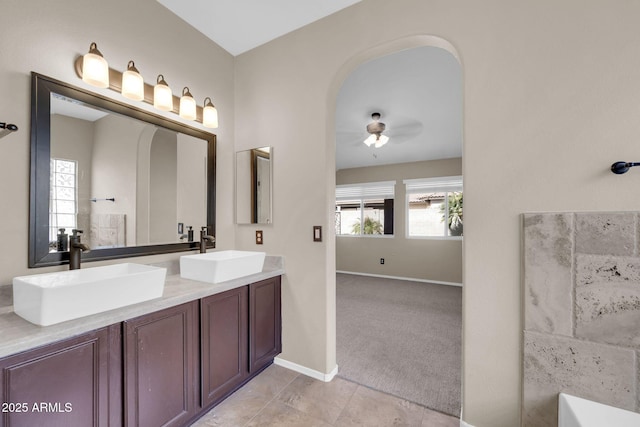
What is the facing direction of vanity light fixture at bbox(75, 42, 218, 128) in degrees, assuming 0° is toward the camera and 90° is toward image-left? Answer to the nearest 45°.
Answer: approximately 315°

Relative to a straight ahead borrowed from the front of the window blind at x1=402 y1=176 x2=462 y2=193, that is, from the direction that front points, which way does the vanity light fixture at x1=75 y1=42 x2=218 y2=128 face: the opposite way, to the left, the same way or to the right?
to the left

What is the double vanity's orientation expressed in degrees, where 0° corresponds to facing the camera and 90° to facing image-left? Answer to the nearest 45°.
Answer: approximately 315°

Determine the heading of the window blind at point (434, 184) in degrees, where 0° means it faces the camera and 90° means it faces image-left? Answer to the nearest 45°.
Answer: approximately 0°

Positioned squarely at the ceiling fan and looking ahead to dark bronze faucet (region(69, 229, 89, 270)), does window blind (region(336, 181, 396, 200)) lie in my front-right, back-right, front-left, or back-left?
back-right

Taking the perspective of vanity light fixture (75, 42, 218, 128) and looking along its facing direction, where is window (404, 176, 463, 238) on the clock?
The window is roughly at 10 o'clock from the vanity light fixture.

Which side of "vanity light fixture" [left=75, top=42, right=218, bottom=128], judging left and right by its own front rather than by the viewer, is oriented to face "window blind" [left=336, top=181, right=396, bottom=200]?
left
